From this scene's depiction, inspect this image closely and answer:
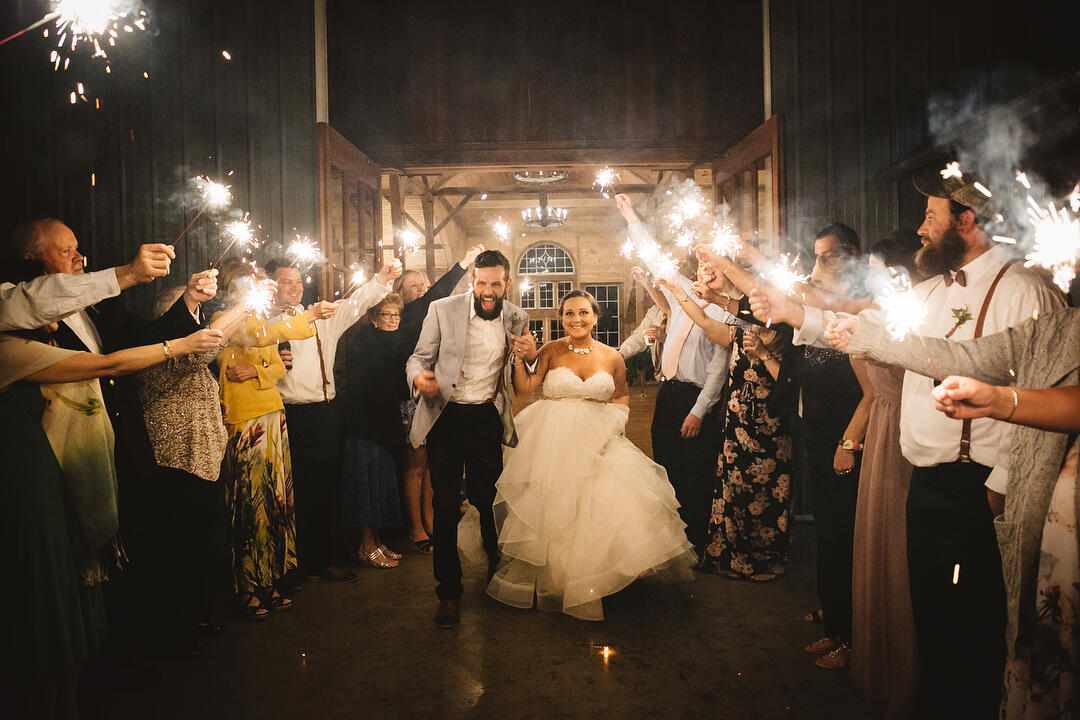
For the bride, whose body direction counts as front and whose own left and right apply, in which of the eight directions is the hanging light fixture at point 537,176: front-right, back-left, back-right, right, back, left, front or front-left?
back

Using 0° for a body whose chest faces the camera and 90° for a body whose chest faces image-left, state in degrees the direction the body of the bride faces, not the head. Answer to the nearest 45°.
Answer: approximately 0°

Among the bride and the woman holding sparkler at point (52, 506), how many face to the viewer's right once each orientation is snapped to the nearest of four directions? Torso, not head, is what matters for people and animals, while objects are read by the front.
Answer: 1

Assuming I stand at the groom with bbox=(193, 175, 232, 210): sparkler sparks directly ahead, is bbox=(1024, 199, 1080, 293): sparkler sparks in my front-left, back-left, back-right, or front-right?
back-left

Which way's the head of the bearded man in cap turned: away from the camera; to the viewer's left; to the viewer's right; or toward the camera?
to the viewer's left

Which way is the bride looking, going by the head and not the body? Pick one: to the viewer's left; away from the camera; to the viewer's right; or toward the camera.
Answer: toward the camera

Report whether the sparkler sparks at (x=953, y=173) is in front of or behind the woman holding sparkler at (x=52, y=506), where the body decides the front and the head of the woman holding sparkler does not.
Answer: in front

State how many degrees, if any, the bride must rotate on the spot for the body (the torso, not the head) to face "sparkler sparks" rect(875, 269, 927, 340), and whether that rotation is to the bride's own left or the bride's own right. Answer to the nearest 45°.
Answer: approximately 45° to the bride's own left

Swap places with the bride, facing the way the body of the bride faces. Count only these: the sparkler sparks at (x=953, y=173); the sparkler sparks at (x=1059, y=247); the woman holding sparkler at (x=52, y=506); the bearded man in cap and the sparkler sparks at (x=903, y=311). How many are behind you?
0

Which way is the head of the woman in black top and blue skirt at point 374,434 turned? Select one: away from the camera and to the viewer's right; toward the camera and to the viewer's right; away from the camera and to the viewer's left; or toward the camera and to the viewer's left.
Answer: toward the camera and to the viewer's right

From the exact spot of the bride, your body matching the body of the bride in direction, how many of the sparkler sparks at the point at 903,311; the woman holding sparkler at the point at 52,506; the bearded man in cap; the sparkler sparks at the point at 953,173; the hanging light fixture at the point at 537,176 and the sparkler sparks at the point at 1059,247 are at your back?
1

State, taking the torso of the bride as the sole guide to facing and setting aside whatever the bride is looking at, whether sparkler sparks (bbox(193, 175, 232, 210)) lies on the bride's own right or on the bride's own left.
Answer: on the bride's own right

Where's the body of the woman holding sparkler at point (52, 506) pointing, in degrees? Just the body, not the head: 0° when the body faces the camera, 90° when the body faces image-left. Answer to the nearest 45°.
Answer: approximately 270°
